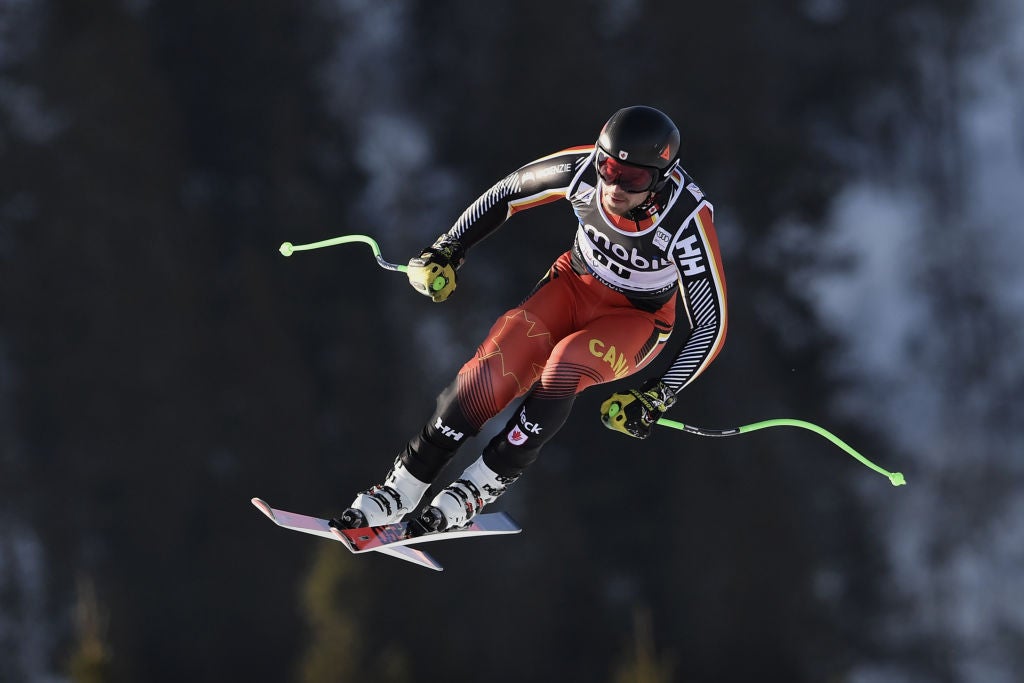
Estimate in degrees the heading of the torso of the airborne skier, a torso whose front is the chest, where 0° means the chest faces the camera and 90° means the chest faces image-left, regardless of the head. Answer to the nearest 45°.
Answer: approximately 45°
